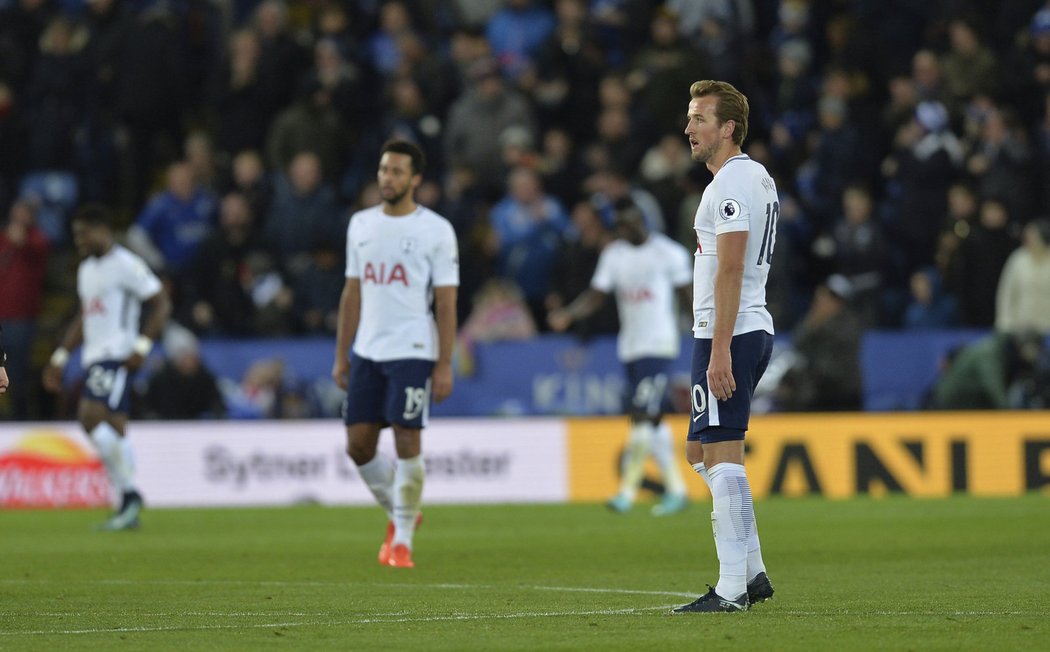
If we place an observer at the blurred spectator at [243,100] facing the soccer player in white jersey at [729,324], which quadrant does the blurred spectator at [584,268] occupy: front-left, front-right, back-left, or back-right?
front-left

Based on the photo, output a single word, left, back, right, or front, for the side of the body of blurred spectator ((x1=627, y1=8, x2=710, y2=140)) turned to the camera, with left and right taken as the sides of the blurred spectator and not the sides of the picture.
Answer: front

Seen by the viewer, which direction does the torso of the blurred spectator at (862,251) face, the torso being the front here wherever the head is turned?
toward the camera

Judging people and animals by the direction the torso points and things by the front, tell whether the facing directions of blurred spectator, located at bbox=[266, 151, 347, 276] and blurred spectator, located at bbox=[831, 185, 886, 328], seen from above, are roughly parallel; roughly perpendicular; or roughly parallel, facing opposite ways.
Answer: roughly parallel

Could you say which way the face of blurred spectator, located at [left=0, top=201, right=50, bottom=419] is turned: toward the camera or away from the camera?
toward the camera

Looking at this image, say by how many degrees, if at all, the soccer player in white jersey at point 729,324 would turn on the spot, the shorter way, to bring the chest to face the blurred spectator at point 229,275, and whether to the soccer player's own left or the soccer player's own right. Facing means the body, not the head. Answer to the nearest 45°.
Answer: approximately 45° to the soccer player's own right

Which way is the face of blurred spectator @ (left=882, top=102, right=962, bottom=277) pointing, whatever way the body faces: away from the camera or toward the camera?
toward the camera

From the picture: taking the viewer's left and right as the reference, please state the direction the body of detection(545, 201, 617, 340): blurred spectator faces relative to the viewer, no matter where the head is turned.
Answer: facing the viewer

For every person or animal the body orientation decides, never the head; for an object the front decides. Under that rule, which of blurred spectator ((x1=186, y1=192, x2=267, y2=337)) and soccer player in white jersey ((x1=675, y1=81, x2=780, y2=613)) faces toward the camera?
the blurred spectator

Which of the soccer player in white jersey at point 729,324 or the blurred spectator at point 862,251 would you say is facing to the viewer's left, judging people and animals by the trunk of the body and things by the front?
the soccer player in white jersey

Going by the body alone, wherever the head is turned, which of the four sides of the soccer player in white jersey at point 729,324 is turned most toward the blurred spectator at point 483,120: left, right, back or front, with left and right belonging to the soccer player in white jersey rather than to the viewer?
right

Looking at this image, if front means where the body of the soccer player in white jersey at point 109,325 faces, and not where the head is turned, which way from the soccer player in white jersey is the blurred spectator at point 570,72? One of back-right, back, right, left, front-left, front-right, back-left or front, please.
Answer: back

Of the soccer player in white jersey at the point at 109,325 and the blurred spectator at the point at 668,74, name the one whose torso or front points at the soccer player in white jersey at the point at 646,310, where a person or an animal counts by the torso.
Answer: the blurred spectator

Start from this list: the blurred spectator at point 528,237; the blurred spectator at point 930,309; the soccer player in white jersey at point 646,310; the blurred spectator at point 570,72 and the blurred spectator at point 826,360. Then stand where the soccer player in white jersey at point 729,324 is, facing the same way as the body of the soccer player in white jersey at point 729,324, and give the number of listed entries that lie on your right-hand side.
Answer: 5

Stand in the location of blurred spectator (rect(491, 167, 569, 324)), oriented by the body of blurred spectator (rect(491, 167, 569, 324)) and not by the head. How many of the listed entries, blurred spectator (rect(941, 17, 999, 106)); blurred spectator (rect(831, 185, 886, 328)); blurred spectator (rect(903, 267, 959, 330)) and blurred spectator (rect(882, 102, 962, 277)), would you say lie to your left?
4

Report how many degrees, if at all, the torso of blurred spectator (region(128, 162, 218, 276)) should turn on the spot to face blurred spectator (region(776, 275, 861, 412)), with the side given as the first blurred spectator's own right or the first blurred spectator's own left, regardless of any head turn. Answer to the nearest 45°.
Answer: approximately 45° to the first blurred spectator's own left
